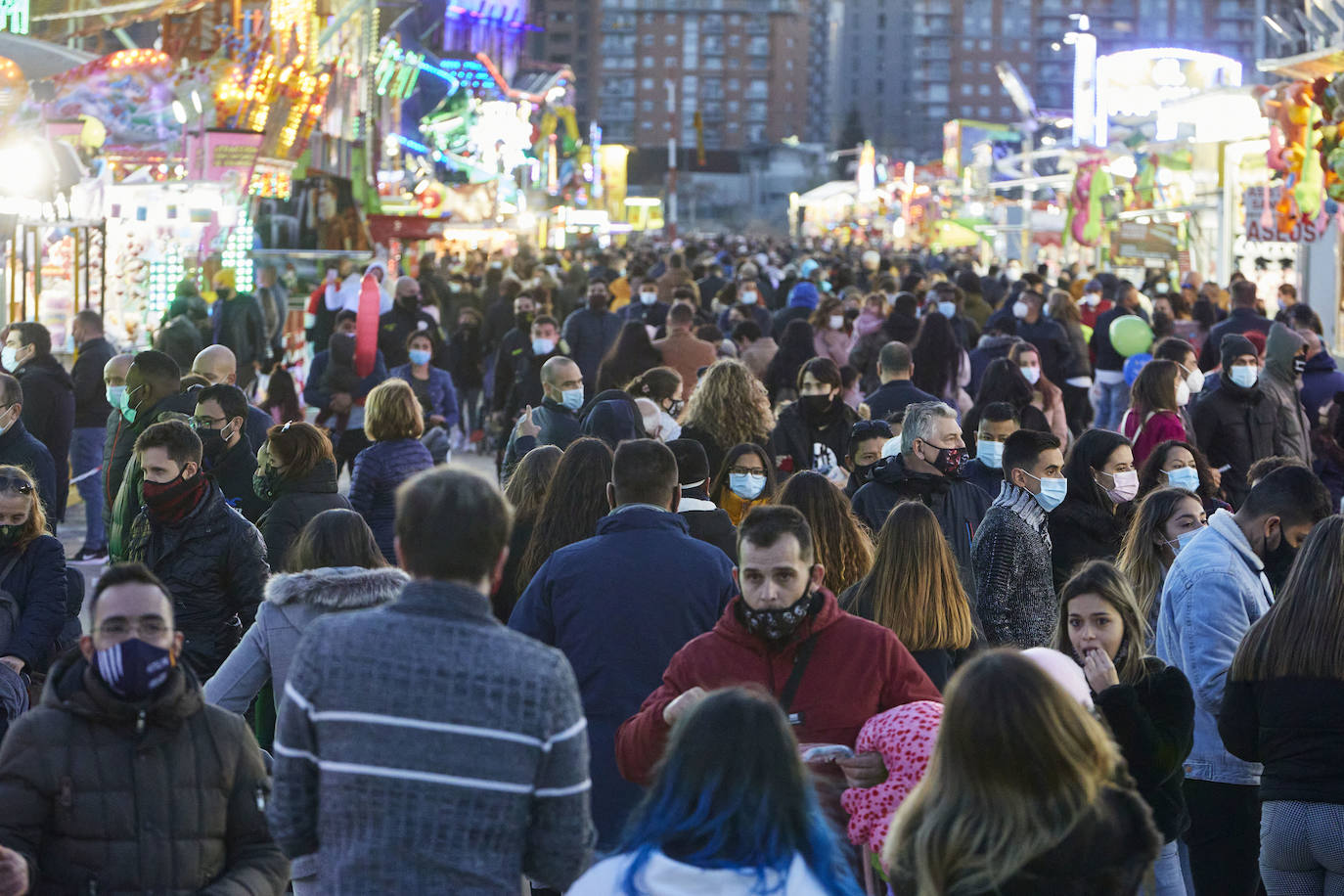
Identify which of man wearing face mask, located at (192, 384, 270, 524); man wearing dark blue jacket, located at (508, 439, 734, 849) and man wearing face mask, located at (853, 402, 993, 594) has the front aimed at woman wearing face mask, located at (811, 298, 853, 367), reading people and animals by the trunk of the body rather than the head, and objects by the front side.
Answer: man wearing dark blue jacket, located at (508, 439, 734, 849)

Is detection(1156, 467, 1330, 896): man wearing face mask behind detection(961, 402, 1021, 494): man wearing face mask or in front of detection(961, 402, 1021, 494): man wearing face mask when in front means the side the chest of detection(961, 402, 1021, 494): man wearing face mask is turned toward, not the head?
in front

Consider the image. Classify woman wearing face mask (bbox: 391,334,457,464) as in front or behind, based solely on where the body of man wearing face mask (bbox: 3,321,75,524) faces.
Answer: behind

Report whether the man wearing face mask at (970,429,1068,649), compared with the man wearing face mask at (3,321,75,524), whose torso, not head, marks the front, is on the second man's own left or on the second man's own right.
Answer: on the second man's own left

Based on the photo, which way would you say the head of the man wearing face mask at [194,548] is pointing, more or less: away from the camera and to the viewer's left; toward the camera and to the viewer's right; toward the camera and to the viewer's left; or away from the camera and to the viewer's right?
toward the camera and to the viewer's left

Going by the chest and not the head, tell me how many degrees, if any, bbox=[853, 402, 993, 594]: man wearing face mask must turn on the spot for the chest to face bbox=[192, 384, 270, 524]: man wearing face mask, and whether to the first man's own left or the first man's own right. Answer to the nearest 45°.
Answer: approximately 135° to the first man's own right

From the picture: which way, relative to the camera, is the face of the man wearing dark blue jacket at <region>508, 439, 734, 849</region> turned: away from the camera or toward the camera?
away from the camera

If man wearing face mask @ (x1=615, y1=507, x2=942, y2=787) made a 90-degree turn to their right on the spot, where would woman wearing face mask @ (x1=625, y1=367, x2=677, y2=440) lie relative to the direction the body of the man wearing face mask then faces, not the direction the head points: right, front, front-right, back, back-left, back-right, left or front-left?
right

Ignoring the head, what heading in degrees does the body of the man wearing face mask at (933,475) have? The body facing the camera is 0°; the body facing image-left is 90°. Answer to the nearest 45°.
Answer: approximately 315°
